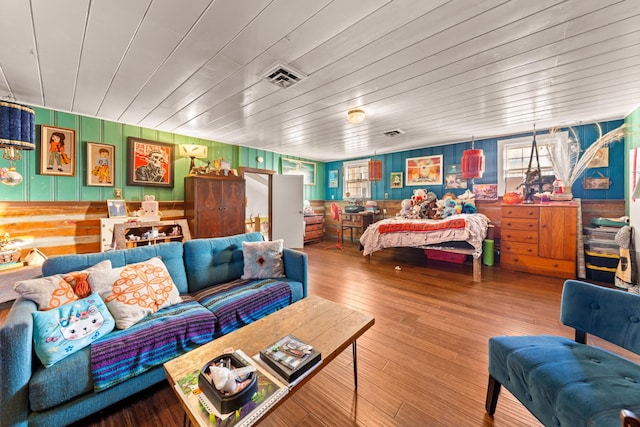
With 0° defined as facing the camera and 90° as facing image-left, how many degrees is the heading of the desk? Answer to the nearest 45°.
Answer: approximately 45°

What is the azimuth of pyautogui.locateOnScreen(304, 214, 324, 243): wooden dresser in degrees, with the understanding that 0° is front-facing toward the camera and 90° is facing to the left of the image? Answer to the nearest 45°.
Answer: approximately 315°

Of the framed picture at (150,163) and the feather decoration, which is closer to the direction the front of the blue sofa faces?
the feather decoration

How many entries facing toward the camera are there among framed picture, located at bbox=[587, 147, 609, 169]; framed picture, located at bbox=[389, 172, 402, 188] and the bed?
3

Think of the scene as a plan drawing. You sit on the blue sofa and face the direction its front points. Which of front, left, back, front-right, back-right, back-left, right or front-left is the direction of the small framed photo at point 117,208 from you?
back-left

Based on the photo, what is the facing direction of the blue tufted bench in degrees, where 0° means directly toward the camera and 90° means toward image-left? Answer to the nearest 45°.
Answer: approximately 45°

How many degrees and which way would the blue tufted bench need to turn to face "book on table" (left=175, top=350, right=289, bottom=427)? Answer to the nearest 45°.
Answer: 0° — it already faces it

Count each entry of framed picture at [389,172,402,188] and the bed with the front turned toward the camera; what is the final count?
2

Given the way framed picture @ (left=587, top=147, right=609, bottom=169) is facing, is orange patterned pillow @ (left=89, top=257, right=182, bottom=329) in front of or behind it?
in front

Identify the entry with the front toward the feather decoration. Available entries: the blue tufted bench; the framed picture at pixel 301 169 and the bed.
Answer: the framed picture

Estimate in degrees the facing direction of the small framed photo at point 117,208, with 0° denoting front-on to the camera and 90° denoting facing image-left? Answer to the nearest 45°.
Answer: approximately 315°

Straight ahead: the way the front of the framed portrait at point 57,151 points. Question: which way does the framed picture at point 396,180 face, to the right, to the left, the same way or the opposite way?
to the right

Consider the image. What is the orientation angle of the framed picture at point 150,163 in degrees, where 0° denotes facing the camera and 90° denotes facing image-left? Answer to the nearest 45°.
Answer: approximately 315°

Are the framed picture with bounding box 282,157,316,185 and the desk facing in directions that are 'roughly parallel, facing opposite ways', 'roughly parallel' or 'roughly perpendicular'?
roughly perpendicular
